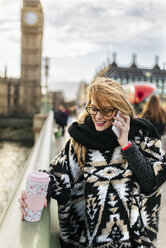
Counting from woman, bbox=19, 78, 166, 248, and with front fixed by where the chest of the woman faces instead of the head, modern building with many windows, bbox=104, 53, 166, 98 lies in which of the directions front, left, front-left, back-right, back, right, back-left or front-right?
back

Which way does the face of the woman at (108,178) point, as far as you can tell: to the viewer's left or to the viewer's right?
to the viewer's left
